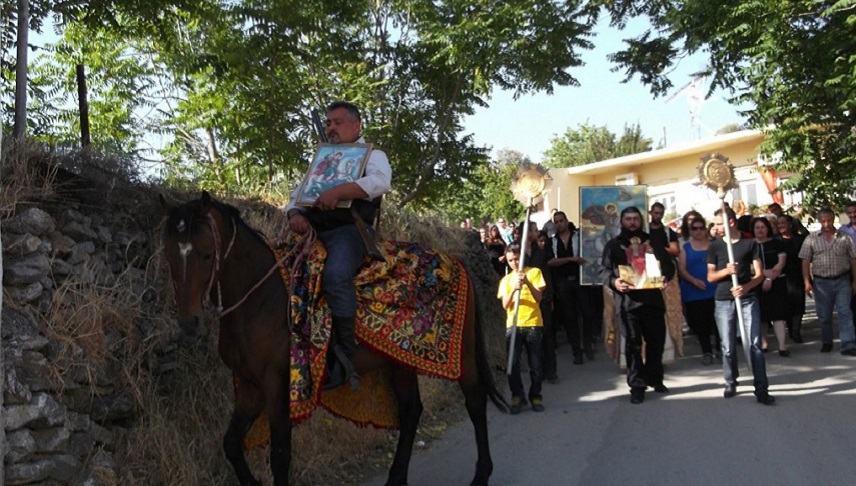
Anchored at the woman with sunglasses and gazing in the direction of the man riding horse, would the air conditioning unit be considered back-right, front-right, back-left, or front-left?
back-right

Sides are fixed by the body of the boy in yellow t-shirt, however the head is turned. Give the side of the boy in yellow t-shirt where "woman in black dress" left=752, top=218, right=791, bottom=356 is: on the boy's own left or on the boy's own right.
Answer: on the boy's own left

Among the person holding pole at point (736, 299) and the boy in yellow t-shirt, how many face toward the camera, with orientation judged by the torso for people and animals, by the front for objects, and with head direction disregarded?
2

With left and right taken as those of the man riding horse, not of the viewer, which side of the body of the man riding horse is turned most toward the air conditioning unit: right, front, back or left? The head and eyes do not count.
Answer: back

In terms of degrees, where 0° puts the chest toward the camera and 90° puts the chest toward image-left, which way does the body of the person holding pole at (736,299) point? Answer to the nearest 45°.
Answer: approximately 0°

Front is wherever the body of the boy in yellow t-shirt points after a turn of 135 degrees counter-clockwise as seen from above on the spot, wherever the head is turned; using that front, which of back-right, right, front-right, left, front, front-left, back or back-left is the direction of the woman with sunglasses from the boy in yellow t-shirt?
front
